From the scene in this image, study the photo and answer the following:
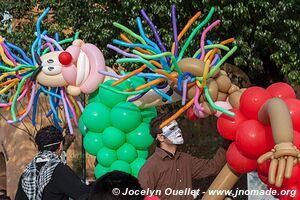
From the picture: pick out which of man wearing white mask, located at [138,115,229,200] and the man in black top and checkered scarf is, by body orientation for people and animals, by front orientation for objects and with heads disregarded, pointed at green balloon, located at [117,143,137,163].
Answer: the man in black top and checkered scarf

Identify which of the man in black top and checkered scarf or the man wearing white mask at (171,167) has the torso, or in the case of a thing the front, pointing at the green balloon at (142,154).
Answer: the man in black top and checkered scarf

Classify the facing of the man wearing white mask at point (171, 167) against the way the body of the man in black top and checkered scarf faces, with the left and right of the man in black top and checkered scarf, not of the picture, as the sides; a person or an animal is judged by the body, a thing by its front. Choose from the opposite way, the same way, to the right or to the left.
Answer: to the right

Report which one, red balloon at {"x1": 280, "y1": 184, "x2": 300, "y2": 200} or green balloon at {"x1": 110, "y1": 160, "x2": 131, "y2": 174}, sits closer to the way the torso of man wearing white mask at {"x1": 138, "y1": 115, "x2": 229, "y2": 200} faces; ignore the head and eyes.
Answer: the red balloon

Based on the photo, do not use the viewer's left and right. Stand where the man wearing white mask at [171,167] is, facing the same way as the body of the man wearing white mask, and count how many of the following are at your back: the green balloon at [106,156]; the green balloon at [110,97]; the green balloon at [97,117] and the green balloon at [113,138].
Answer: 4

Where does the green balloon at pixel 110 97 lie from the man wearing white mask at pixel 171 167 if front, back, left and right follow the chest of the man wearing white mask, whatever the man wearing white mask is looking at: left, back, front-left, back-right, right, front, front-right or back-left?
back

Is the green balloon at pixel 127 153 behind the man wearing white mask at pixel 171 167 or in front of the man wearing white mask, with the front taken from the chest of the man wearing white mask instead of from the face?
behind
